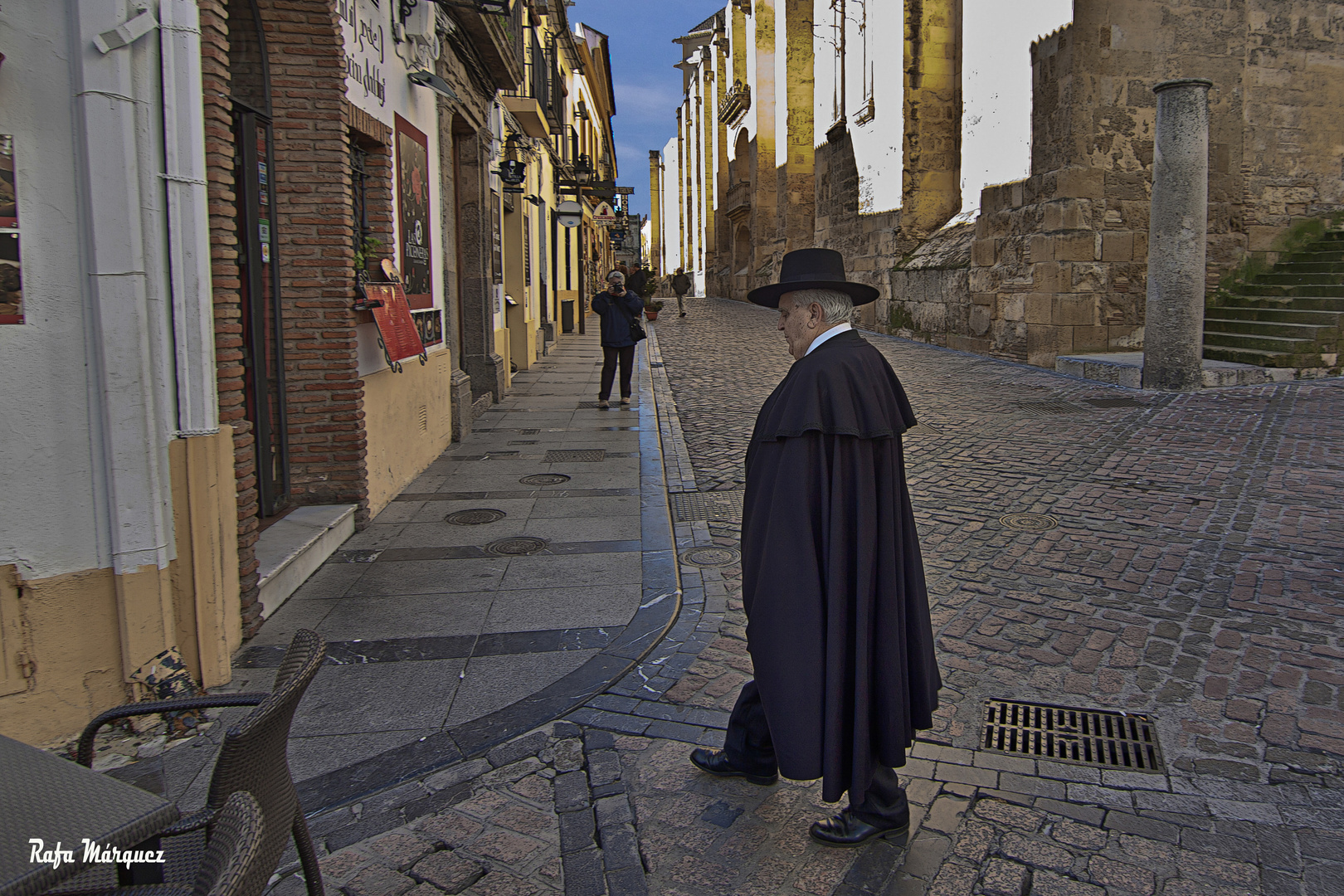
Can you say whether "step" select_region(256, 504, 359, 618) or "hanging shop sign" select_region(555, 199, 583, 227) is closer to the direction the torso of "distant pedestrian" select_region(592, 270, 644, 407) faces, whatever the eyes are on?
the step

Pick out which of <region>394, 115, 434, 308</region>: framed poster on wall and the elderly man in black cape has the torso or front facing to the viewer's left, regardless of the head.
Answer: the elderly man in black cape

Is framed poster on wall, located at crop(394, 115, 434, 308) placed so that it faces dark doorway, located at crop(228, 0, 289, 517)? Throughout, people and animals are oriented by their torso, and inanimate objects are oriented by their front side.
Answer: no

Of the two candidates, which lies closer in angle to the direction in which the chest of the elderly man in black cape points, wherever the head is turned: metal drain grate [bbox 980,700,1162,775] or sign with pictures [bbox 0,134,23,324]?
the sign with pictures

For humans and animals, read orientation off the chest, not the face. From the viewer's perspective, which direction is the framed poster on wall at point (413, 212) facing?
to the viewer's right

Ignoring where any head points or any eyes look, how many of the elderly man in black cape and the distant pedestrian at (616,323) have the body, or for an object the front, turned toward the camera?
1

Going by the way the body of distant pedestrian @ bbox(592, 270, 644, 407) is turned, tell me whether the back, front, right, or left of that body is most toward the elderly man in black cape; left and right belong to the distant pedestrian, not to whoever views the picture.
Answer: front

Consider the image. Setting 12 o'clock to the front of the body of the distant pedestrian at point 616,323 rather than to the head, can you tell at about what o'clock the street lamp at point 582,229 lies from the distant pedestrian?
The street lamp is roughly at 6 o'clock from the distant pedestrian.

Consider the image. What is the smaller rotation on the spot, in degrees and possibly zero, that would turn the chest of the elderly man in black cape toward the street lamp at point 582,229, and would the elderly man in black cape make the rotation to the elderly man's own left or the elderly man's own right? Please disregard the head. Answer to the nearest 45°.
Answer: approximately 90° to the elderly man's own right

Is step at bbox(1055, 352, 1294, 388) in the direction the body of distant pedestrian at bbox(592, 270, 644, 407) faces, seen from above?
no

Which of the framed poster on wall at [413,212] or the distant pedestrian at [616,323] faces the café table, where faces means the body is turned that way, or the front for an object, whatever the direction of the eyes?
the distant pedestrian

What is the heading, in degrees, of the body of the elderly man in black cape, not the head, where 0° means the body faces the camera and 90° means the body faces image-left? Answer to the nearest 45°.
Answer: approximately 90°

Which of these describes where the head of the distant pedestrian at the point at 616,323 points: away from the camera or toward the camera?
toward the camera

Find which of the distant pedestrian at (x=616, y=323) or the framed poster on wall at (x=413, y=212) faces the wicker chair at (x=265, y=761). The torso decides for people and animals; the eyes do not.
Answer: the distant pedestrian

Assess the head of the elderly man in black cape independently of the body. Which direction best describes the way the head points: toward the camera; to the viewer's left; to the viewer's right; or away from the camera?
to the viewer's left

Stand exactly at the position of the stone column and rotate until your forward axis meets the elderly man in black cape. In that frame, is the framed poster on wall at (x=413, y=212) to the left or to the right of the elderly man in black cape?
right
